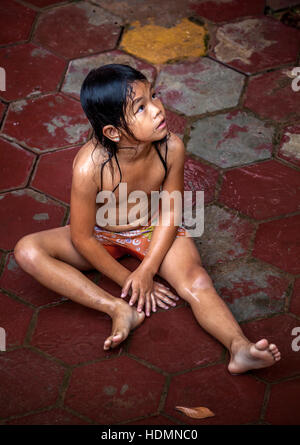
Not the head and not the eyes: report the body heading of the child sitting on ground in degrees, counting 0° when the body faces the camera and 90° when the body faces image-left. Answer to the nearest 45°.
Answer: approximately 315°

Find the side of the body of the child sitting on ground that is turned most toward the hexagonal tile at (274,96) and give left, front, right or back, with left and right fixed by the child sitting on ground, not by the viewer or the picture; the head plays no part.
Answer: left

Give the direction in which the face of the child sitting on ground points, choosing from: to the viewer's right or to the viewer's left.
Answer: to the viewer's right

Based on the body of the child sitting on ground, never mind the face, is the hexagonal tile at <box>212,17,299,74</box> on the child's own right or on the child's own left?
on the child's own left

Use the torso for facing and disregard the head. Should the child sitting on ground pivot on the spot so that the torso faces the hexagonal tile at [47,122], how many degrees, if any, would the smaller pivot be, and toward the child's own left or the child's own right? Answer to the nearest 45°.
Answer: approximately 180°

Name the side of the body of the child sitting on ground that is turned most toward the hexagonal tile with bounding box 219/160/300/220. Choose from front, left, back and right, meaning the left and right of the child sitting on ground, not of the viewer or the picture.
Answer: left

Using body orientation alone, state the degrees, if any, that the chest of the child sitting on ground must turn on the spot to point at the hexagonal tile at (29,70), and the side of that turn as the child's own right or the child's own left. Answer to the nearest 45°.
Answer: approximately 180°
